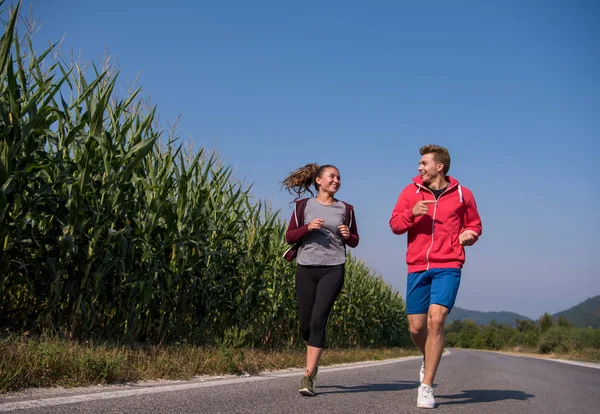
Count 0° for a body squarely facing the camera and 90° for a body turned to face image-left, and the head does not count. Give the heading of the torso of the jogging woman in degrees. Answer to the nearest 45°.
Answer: approximately 0°

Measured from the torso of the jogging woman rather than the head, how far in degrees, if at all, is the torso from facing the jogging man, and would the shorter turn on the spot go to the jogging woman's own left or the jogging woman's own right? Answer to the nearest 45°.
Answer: approximately 90° to the jogging woman's own left
